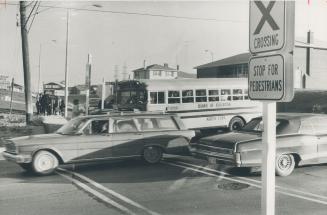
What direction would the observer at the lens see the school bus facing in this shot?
facing the viewer and to the left of the viewer

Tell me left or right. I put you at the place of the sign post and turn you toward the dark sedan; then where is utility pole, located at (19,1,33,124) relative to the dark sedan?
left

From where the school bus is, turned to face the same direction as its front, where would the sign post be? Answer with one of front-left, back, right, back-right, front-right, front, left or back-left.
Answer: front-left

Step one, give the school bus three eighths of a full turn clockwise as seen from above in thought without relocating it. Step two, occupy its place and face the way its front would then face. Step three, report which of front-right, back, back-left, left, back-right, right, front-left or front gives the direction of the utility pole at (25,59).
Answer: left
